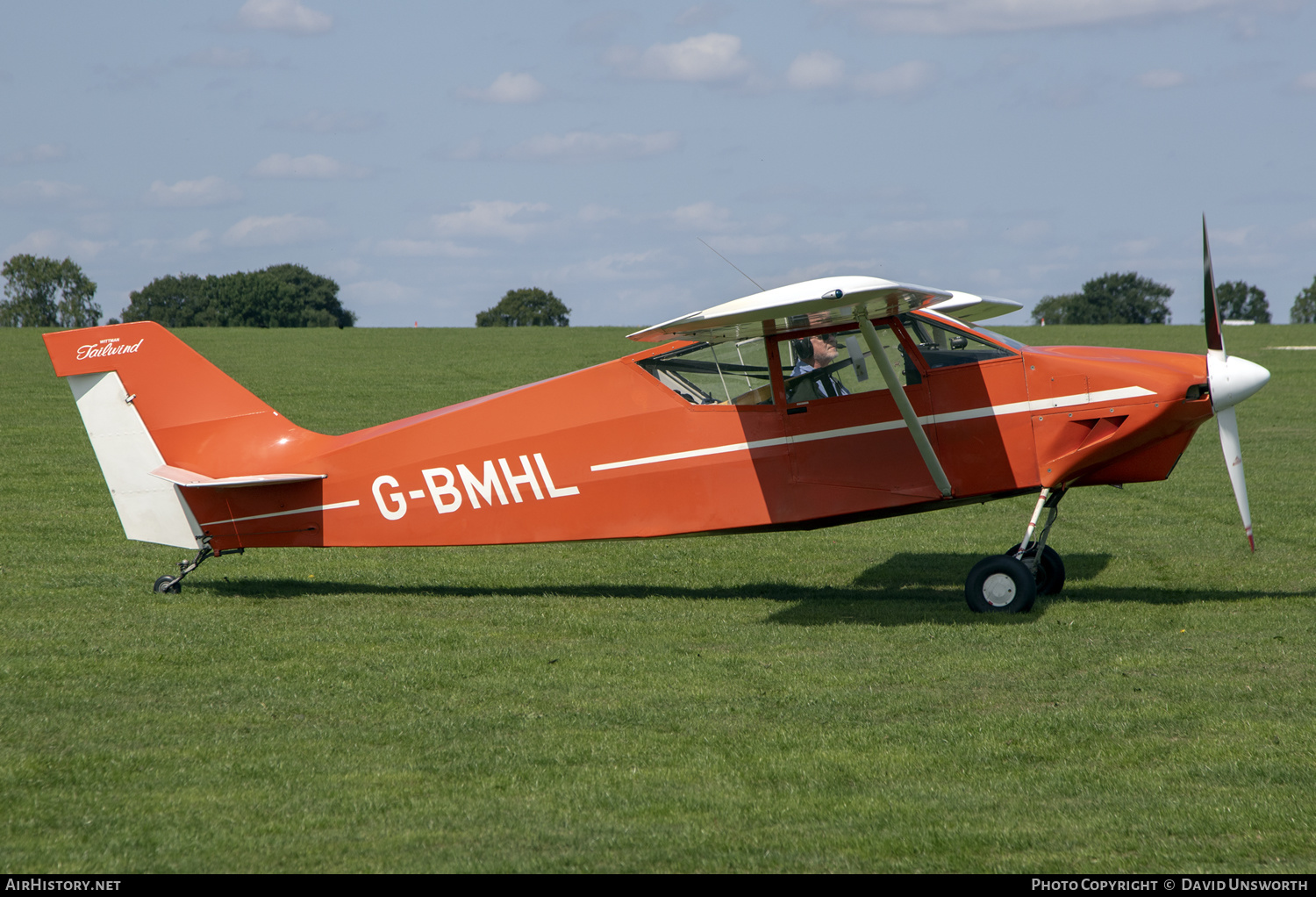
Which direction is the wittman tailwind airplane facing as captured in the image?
to the viewer's right
